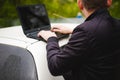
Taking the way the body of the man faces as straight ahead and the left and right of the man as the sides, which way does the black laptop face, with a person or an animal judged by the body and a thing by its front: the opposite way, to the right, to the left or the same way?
the opposite way

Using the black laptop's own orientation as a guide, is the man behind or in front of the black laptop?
in front

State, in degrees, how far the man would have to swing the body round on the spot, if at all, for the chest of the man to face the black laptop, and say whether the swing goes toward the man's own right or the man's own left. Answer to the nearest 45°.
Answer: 0° — they already face it

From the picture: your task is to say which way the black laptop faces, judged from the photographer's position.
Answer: facing the viewer and to the right of the viewer

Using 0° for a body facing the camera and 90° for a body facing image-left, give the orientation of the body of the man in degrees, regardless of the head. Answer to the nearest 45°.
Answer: approximately 135°
